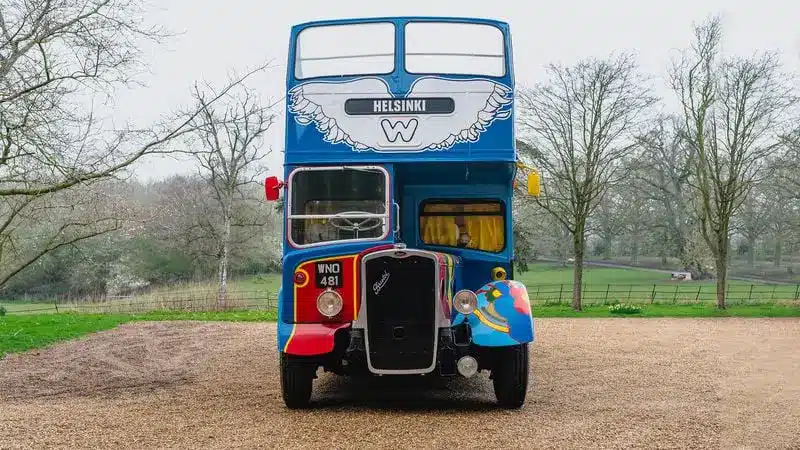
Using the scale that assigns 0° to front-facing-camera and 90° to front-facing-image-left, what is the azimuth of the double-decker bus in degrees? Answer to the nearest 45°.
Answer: approximately 0°

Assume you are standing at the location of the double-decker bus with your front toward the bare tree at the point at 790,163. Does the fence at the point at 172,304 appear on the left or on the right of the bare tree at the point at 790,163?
left

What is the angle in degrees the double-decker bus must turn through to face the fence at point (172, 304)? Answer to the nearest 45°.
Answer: approximately 180°

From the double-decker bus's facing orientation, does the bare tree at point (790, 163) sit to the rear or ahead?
to the rear

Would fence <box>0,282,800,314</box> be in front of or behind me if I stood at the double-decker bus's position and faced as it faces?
behind
